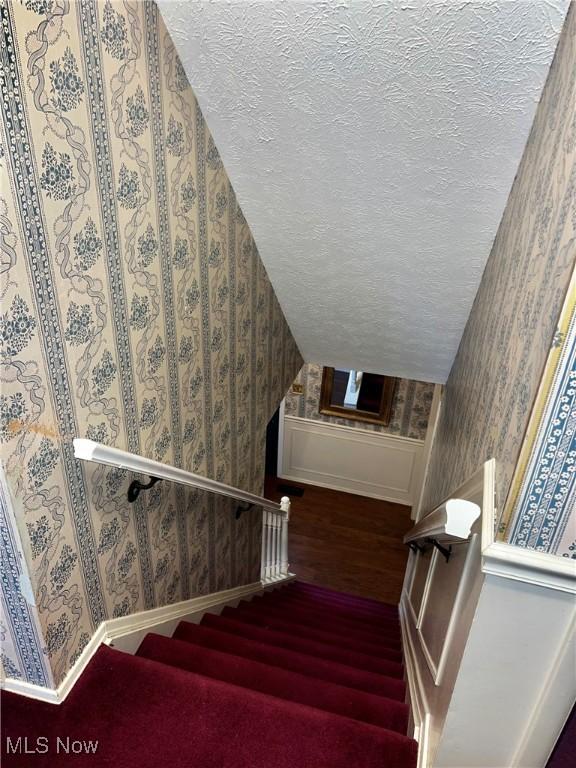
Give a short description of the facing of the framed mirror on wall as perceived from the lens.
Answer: facing the viewer

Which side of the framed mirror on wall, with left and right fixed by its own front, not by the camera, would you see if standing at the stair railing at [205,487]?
front
